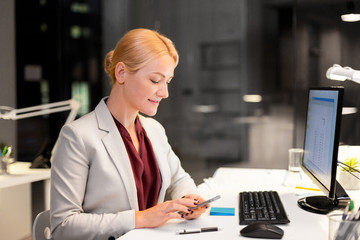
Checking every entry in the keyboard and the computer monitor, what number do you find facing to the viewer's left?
2

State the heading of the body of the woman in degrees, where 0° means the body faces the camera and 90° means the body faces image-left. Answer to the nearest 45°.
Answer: approximately 315°

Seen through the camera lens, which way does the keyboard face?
facing to the left of the viewer

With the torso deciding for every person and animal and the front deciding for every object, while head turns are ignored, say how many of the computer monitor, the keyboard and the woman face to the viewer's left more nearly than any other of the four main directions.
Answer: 2

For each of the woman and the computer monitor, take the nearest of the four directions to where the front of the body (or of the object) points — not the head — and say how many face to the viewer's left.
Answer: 1

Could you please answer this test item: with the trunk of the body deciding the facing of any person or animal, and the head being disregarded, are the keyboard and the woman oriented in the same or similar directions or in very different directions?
very different directions

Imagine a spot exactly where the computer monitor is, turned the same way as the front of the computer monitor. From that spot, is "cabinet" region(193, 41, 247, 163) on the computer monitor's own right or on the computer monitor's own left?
on the computer monitor's own right

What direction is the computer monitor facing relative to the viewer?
to the viewer's left

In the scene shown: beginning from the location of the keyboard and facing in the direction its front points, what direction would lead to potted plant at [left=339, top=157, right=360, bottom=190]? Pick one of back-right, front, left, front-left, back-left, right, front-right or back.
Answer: back-right

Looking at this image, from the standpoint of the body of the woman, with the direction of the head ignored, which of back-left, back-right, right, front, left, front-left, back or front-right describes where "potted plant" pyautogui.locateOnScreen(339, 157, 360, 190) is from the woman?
front-left

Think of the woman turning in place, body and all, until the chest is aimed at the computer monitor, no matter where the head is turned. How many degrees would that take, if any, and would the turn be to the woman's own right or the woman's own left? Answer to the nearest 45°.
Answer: approximately 45° to the woman's own left
